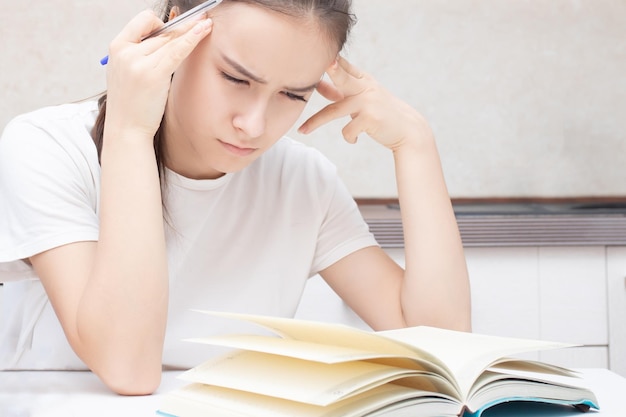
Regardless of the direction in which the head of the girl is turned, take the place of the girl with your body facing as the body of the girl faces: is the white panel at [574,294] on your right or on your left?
on your left

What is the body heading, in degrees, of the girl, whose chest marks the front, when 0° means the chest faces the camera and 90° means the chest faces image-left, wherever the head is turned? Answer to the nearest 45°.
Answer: approximately 315°
